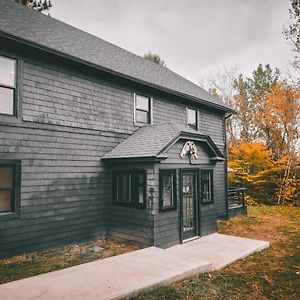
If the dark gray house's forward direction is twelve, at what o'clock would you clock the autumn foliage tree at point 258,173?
The autumn foliage tree is roughly at 9 o'clock from the dark gray house.

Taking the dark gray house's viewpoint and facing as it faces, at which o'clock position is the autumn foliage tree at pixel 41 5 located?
The autumn foliage tree is roughly at 7 o'clock from the dark gray house.
